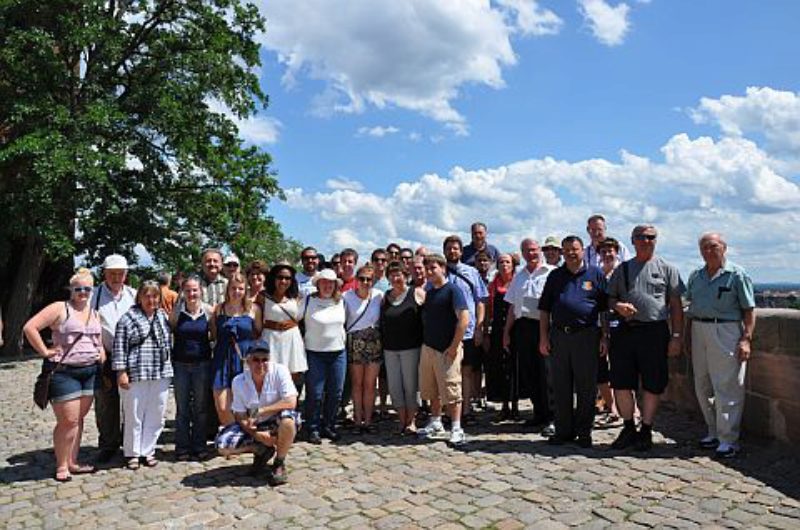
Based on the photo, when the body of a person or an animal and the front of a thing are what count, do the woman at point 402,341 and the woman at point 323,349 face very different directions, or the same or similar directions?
same or similar directions

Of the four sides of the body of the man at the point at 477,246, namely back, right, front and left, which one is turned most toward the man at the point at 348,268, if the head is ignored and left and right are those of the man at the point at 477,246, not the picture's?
right

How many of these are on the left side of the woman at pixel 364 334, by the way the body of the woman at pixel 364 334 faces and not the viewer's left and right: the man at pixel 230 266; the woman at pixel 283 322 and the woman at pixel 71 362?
0

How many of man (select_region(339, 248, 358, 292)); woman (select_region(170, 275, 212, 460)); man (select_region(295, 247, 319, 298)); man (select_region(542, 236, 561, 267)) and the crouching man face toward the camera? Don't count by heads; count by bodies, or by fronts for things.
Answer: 5

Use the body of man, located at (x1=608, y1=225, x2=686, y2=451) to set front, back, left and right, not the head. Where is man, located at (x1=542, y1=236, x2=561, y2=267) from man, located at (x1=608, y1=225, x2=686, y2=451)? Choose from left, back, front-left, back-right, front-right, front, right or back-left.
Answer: back-right

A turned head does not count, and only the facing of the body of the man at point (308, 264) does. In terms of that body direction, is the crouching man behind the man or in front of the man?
in front

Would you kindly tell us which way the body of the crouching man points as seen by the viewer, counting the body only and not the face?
toward the camera

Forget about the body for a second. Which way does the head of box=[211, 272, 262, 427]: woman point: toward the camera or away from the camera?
toward the camera

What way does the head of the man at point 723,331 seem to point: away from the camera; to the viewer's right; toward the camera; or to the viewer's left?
toward the camera

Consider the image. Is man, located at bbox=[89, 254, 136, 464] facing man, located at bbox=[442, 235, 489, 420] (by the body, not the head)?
no

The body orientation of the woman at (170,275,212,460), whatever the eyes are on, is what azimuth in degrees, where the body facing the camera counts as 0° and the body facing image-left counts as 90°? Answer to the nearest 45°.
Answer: approximately 0°

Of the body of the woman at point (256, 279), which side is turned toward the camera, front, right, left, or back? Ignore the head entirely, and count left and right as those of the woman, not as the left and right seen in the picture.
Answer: front

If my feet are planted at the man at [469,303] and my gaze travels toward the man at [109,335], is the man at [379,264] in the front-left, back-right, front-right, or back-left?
front-right

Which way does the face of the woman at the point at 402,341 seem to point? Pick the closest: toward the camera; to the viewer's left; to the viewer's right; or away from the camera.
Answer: toward the camera

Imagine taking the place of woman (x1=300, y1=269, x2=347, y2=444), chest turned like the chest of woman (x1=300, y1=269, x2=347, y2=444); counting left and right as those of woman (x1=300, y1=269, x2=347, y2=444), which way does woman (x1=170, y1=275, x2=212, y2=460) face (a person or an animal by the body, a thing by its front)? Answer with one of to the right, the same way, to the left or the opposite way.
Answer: the same way

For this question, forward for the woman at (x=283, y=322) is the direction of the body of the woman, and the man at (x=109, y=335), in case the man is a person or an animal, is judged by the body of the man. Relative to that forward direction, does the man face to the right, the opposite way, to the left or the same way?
the same way

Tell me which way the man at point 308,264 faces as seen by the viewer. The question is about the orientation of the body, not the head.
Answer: toward the camera

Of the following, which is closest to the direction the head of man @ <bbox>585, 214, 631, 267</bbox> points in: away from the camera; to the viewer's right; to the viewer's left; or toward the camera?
toward the camera

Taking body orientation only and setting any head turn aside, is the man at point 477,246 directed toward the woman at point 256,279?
no

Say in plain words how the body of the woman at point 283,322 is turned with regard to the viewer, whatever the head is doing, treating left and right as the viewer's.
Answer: facing the viewer
